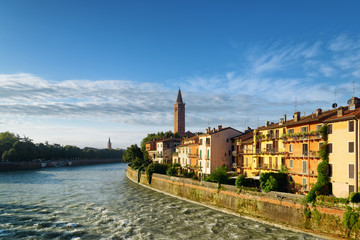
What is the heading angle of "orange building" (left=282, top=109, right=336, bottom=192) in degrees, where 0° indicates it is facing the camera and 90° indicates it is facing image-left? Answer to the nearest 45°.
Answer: approximately 45°

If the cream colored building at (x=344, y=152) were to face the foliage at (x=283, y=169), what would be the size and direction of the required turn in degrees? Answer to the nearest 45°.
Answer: approximately 90° to its right

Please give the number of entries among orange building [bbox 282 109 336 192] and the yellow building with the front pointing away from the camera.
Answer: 0

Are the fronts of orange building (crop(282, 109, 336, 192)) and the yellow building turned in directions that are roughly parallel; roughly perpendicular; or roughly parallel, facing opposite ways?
roughly parallel

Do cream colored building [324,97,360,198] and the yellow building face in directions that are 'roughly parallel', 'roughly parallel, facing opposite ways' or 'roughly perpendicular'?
roughly parallel

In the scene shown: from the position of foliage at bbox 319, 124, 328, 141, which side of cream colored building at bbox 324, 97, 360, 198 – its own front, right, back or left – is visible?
right

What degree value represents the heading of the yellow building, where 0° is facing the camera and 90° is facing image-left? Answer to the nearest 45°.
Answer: approximately 45°

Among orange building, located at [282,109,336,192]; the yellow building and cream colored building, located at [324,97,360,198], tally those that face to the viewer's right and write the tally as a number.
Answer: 0

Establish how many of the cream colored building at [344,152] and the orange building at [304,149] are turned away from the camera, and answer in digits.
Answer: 0

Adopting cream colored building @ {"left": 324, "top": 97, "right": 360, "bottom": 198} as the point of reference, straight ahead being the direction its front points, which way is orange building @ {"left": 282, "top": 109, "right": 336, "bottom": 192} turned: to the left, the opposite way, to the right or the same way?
the same way
